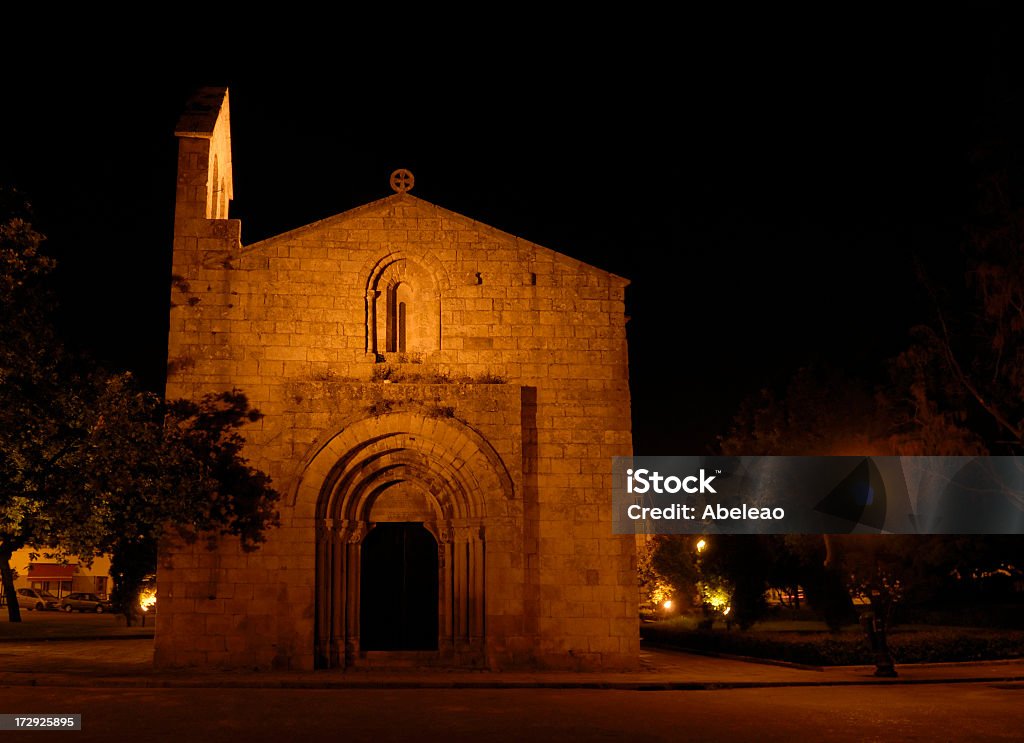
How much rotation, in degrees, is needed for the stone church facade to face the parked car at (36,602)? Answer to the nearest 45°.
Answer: approximately 135° to its right

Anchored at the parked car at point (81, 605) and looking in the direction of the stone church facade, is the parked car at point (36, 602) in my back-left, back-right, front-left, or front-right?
back-right

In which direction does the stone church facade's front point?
toward the camera

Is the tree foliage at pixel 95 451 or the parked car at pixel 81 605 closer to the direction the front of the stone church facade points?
the tree foliage

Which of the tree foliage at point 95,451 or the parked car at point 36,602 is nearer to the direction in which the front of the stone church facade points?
the tree foliage

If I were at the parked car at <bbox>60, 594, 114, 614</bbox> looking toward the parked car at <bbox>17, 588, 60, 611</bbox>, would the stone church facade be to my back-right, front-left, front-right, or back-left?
back-left

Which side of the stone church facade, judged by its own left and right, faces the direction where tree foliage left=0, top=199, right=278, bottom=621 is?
right
